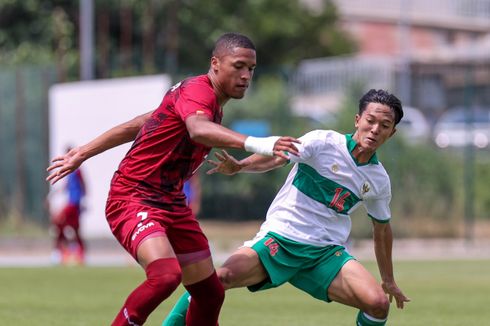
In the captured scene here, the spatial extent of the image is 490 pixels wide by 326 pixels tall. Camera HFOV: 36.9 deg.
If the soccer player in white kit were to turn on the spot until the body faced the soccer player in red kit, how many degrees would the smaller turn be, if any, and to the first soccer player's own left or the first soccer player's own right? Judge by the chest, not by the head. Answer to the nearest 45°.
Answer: approximately 45° to the first soccer player's own right

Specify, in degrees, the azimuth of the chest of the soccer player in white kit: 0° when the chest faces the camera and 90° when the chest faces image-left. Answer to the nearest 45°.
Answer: approximately 0°
